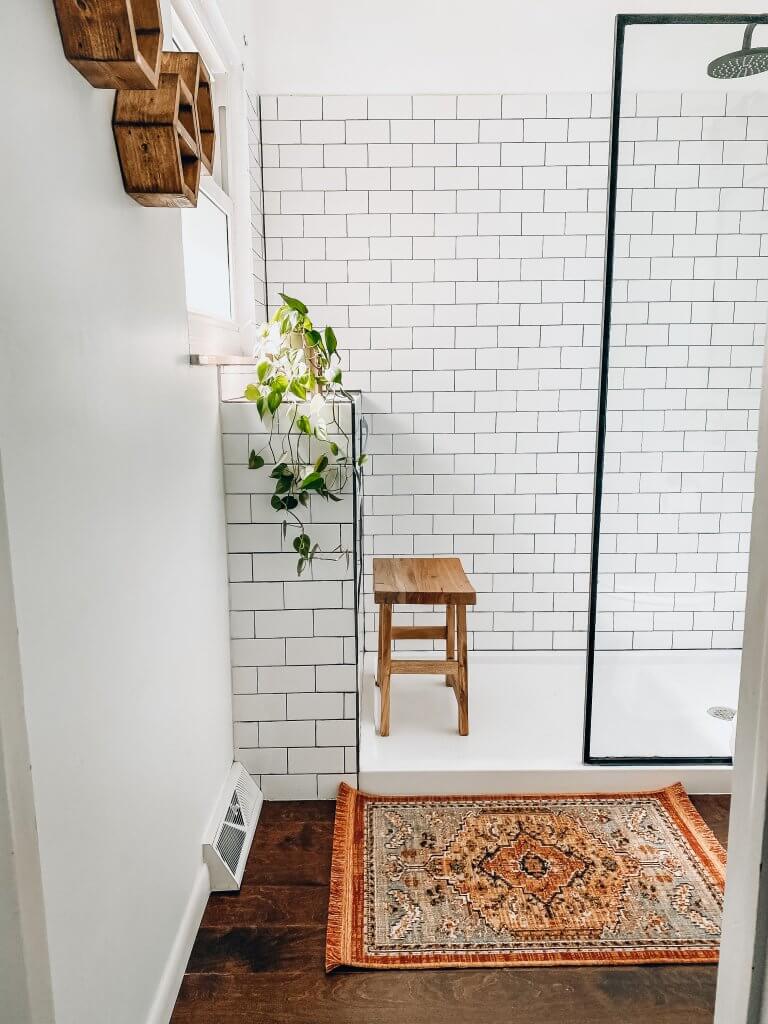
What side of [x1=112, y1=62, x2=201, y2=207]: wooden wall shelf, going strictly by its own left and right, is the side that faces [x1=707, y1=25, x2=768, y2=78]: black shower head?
front

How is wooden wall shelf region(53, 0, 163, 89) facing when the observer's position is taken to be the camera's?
facing to the right of the viewer

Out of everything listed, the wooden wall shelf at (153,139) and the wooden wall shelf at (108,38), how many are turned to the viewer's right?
2

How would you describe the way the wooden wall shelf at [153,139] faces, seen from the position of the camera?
facing to the right of the viewer

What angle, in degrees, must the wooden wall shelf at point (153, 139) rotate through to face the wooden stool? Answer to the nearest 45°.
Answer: approximately 45° to its left

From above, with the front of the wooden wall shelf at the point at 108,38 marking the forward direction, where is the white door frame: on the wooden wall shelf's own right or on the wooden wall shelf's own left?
on the wooden wall shelf's own right
